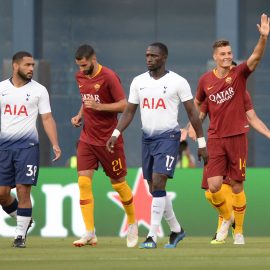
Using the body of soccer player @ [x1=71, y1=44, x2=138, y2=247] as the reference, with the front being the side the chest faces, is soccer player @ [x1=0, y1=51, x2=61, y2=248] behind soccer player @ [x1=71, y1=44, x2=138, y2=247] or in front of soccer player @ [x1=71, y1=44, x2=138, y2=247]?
in front

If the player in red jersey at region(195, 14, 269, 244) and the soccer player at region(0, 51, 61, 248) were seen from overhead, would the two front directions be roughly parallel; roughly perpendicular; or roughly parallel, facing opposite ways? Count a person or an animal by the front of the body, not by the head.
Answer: roughly parallel

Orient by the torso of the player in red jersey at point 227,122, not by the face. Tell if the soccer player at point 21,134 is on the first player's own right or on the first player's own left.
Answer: on the first player's own right

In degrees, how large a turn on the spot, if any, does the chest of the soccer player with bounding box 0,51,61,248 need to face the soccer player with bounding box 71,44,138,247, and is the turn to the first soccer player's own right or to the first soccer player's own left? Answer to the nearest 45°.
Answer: approximately 90° to the first soccer player's own left

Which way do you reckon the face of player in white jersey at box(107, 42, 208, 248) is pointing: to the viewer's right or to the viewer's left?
to the viewer's left

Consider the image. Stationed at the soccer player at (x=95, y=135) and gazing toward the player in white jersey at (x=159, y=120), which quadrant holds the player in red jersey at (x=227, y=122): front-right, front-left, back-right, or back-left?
front-left

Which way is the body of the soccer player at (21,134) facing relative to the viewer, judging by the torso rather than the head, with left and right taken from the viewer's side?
facing the viewer

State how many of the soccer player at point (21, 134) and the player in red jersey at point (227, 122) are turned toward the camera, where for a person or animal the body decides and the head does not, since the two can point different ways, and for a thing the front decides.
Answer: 2

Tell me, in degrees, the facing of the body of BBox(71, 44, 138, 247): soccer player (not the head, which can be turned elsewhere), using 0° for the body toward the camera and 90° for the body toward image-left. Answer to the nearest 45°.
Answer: approximately 45°

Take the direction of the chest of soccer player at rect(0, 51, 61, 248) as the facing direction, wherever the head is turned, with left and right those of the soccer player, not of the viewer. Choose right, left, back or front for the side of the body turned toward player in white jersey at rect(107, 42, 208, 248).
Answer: left

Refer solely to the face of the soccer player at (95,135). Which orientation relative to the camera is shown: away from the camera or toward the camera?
toward the camera

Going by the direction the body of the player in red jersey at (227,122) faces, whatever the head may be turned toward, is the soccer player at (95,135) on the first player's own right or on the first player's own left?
on the first player's own right
